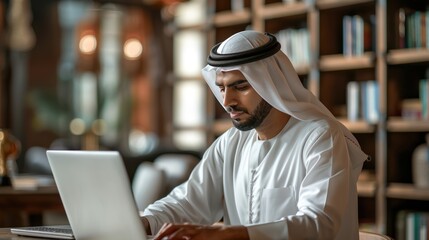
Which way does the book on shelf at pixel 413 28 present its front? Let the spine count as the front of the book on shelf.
toward the camera

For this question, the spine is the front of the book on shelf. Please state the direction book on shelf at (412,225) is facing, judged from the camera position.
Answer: facing the viewer

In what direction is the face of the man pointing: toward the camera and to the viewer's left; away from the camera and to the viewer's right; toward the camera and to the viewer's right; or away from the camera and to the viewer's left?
toward the camera and to the viewer's left

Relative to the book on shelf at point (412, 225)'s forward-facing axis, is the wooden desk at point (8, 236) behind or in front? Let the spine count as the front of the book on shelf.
in front

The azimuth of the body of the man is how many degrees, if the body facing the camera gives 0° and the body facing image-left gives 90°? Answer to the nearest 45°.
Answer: approximately 45°

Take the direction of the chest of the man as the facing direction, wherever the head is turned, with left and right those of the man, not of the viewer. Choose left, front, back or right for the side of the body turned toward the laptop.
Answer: front

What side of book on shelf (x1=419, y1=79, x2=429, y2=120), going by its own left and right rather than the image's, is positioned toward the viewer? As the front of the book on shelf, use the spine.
front

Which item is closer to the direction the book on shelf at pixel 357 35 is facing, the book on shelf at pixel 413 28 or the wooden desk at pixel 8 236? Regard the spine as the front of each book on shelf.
the wooden desk
